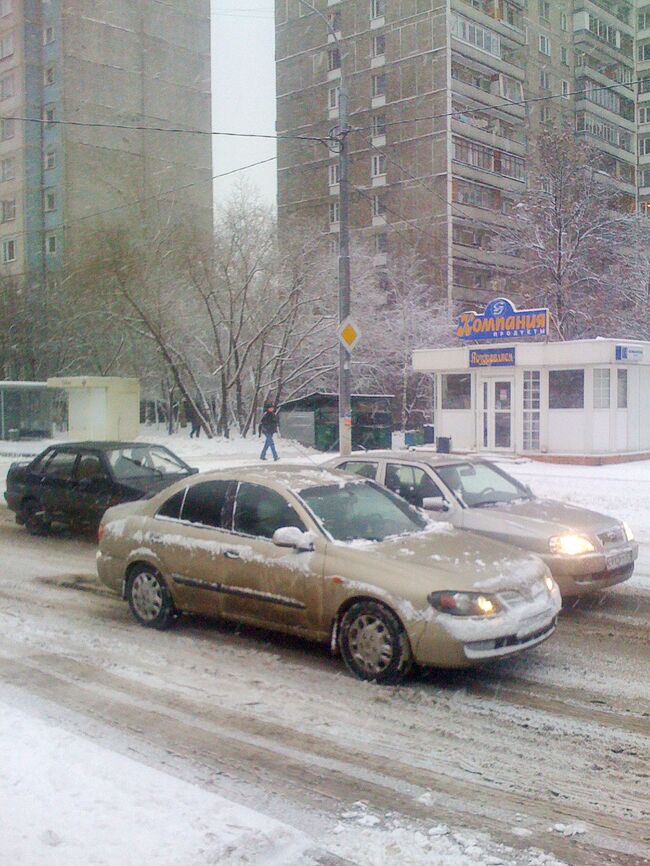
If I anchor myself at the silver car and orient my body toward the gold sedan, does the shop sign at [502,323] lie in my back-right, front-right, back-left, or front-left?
back-right

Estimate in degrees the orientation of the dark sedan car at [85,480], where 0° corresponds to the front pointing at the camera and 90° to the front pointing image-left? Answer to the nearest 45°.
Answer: approximately 315°

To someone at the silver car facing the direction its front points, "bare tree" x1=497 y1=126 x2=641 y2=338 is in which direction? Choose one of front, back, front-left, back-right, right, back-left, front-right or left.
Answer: back-left

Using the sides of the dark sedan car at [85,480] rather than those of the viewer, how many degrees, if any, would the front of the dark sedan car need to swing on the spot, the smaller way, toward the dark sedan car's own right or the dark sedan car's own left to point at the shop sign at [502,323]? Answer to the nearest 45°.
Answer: approximately 90° to the dark sedan car's own left

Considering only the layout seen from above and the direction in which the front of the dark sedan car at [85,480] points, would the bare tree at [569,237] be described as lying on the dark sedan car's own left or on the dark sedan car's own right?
on the dark sedan car's own left

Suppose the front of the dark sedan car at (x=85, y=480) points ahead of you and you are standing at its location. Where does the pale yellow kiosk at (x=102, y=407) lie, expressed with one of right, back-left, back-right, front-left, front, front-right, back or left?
back-left

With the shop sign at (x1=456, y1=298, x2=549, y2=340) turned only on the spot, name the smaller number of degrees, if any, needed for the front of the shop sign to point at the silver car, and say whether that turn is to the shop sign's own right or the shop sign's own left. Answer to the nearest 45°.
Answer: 0° — it already faces it

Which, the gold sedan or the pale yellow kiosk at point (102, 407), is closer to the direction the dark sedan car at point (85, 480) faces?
the gold sedan

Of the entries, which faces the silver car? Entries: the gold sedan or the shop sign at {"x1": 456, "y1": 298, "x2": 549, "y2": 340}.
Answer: the shop sign
